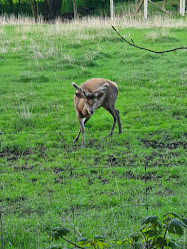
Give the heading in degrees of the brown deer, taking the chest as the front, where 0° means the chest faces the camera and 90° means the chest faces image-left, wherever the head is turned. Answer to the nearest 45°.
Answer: approximately 45°
